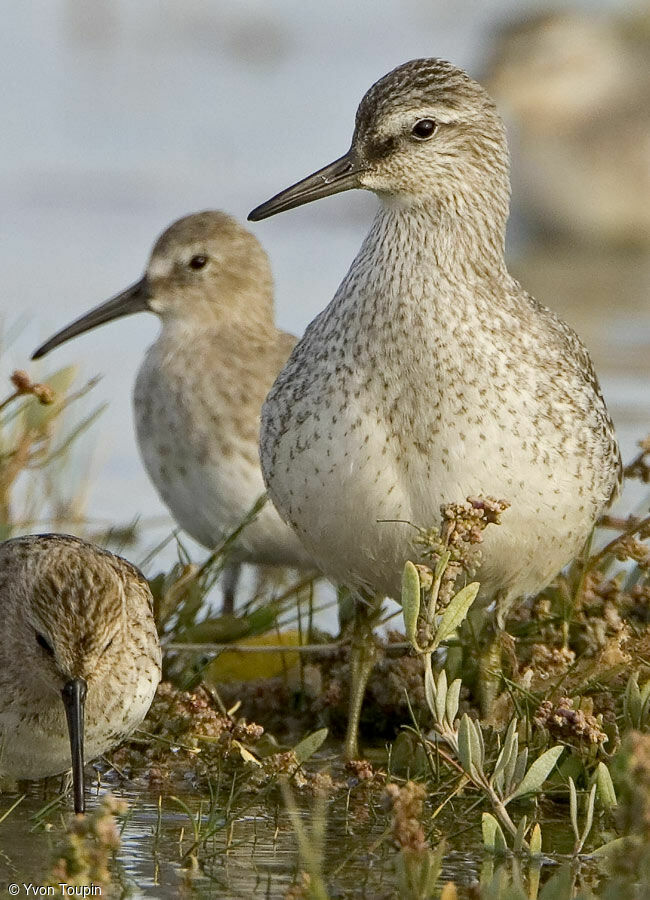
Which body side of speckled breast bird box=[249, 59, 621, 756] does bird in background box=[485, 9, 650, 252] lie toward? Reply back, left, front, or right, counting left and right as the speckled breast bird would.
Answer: back

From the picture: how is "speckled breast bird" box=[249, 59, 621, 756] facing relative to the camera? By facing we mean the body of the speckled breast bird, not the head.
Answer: toward the camera

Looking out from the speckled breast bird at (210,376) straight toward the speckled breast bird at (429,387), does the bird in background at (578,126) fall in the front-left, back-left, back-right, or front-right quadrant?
back-left

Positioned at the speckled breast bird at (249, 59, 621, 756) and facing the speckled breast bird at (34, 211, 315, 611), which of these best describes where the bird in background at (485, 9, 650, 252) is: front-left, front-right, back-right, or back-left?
front-right

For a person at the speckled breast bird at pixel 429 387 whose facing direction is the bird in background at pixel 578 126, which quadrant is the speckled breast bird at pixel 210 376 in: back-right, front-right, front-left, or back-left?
front-left
